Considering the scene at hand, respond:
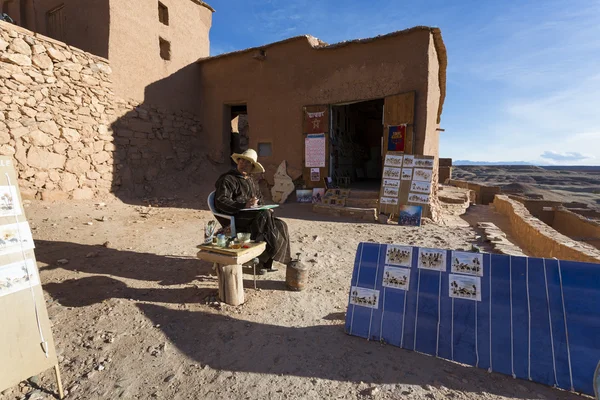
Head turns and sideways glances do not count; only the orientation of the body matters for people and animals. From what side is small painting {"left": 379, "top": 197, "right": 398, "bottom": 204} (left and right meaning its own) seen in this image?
front

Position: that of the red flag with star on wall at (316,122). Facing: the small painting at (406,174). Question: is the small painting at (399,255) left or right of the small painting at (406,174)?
right

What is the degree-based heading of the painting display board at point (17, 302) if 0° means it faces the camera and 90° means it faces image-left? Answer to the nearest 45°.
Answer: approximately 315°

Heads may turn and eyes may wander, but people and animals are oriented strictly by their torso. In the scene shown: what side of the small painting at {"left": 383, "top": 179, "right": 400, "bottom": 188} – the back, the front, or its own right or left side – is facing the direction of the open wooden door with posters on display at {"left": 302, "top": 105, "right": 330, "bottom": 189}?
right

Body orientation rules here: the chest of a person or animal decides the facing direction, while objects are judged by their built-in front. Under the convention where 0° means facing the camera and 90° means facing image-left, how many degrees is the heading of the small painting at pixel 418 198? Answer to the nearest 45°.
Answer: approximately 0°

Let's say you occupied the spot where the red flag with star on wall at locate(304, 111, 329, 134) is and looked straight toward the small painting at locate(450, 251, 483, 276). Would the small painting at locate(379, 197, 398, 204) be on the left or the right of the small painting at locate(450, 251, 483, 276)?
left

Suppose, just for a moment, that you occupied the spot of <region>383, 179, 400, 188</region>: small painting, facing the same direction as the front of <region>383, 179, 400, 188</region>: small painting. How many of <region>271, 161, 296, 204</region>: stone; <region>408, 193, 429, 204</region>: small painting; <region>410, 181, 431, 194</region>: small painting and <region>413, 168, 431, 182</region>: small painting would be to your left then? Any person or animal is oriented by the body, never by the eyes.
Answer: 3

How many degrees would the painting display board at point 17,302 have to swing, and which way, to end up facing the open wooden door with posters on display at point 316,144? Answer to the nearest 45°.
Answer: approximately 90° to its left

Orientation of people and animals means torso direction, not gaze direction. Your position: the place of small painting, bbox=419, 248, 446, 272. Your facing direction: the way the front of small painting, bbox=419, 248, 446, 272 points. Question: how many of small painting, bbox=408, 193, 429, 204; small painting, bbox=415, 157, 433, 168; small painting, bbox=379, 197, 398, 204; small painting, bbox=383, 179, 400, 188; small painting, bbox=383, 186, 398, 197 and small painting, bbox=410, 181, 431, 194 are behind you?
6

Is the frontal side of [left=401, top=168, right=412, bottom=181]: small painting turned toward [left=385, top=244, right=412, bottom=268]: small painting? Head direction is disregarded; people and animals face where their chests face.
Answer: yes

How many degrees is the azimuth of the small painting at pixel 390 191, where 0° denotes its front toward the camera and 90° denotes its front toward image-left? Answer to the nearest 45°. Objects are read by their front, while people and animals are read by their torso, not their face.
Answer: approximately 0°

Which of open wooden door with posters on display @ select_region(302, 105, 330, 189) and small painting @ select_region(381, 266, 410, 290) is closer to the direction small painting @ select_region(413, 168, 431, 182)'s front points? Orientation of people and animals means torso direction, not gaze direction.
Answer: the small painting
